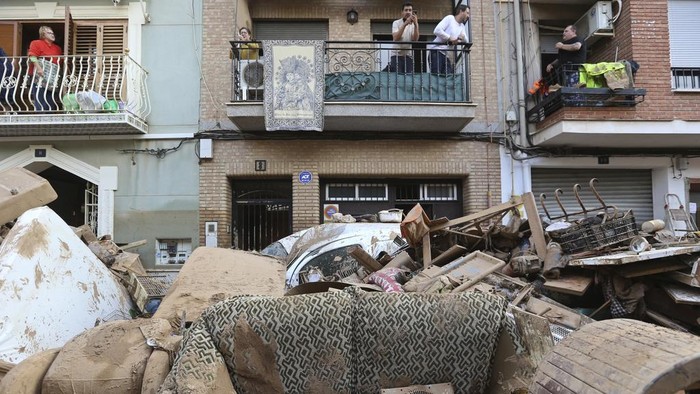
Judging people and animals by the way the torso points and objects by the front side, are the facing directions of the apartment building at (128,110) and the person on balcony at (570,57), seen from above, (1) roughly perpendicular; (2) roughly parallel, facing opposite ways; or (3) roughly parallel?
roughly perpendicular

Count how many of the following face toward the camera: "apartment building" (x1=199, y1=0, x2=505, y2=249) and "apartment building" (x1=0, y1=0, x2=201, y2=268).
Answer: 2

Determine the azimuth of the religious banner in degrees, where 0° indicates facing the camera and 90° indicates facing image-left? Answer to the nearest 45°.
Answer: approximately 0°

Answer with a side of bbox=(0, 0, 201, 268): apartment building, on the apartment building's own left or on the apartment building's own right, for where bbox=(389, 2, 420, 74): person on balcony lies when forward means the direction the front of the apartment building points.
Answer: on the apartment building's own left

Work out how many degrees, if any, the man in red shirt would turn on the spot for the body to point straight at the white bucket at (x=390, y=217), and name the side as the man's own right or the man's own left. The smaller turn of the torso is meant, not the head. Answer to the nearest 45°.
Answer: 0° — they already face it

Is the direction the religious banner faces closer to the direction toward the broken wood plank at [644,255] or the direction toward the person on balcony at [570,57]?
the broken wood plank

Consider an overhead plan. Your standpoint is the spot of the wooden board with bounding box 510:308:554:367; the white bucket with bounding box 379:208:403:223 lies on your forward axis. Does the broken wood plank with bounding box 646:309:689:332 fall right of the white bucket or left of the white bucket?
right
